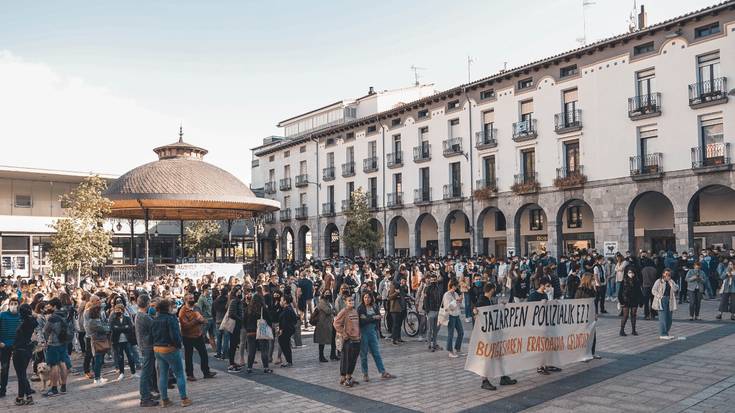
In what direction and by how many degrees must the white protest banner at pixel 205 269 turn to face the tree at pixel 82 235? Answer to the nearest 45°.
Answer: approximately 90° to its right

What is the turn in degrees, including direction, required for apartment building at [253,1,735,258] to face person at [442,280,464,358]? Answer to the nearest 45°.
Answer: approximately 45° to its left

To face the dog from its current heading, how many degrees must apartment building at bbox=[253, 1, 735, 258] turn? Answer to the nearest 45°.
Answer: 0° — it already faces it

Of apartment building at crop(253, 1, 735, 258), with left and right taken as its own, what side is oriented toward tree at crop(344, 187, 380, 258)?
right

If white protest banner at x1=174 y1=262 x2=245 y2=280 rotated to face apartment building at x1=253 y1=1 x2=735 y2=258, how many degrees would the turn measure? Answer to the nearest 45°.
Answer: approximately 90° to its left

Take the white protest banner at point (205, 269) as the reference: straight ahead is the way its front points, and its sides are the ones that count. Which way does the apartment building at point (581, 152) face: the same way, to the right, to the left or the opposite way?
to the right

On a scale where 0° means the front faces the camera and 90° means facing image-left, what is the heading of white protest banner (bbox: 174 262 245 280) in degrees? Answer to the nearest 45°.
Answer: approximately 0°

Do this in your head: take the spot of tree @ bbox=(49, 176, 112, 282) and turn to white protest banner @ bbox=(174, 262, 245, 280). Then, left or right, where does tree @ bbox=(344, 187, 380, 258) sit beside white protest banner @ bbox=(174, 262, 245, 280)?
left

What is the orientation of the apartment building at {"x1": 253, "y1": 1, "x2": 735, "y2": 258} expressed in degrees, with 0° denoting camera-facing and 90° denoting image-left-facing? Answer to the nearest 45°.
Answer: approximately 45°

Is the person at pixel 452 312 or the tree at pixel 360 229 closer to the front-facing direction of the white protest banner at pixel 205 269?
the person

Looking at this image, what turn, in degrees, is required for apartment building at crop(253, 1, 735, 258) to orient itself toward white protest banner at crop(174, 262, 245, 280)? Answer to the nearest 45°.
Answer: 0° — it already faces it

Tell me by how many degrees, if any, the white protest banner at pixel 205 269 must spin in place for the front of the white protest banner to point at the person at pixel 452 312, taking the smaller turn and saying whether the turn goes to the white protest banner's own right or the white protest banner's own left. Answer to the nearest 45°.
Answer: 0° — it already faces them
